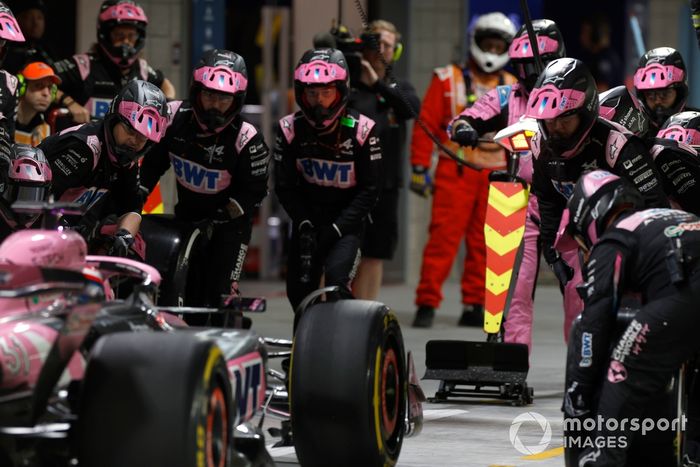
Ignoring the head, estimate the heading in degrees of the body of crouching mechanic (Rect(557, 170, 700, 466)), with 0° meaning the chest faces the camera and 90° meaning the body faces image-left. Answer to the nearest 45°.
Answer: approximately 90°

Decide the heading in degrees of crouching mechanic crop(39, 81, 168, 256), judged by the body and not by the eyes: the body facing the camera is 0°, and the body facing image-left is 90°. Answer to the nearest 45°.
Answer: approximately 315°

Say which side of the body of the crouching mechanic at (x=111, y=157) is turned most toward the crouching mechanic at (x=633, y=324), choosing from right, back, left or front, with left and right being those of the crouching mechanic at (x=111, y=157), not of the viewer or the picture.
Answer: front

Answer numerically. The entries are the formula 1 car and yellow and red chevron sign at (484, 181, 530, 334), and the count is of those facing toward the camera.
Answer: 1

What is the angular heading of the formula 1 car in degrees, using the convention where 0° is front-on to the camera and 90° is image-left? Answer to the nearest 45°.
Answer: approximately 225°

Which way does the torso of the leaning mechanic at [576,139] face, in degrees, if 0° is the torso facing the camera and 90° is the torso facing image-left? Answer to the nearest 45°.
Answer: approximately 45°

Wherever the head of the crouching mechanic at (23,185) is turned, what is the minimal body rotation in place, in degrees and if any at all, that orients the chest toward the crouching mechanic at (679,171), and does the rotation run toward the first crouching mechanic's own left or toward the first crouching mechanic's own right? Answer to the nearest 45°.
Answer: approximately 45° to the first crouching mechanic's own left

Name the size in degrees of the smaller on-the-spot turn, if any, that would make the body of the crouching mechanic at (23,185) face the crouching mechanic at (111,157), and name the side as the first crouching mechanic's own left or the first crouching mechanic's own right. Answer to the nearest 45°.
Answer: approximately 45° to the first crouching mechanic's own left

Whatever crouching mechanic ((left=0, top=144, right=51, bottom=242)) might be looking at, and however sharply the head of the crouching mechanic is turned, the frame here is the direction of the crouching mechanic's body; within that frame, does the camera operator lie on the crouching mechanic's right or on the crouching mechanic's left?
on the crouching mechanic's left

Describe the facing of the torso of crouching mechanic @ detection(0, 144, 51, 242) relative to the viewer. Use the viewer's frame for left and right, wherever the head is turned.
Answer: facing the viewer and to the right of the viewer

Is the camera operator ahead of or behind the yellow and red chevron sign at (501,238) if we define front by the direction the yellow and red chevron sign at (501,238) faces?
behind
